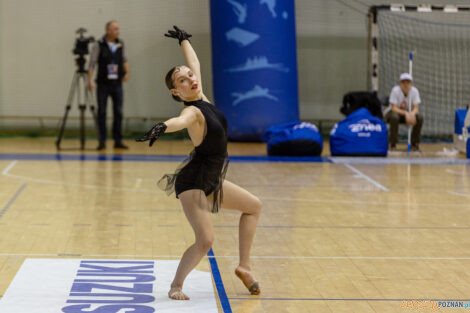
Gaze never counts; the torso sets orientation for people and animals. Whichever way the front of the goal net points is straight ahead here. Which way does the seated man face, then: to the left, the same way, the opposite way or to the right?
the same way

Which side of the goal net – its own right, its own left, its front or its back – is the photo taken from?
front

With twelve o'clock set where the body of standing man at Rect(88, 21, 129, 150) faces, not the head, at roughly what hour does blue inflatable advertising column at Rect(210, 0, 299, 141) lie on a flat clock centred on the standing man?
The blue inflatable advertising column is roughly at 10 o'clock from the standing man.

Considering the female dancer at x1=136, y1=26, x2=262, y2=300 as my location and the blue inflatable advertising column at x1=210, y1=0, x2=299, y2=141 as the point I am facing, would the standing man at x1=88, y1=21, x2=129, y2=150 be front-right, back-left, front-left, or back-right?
front-left

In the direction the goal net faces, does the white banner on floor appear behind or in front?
in front

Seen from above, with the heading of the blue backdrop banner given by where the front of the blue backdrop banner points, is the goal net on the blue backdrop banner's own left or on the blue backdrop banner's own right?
on the blue backdrop banner's own left

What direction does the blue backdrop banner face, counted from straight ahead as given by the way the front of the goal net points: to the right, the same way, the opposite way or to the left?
the same way

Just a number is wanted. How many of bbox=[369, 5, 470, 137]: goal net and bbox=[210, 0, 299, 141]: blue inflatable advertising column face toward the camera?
2

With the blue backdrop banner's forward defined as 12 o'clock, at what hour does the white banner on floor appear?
The white banner on floor is roughly at 12 o'clock from the blue backdrop banner.

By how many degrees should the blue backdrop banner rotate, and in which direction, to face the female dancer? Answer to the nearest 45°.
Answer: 0° — it already faces them

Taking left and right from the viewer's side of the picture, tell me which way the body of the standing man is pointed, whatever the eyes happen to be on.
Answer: facing the viewer and to the right of the viewer

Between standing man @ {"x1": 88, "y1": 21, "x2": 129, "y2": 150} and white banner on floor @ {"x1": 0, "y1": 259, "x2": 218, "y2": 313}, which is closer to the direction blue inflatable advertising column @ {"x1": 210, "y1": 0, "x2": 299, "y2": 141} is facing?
the white banner on floor
